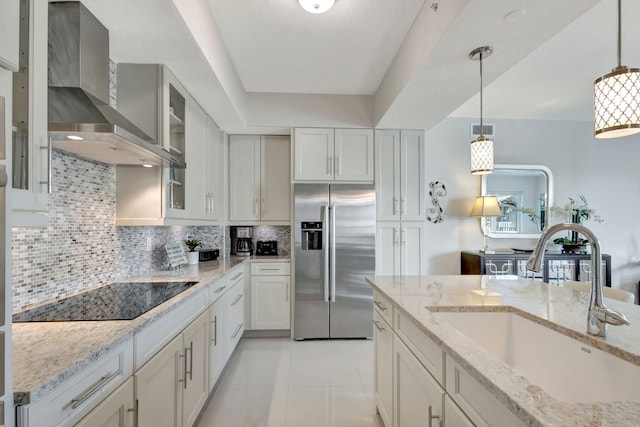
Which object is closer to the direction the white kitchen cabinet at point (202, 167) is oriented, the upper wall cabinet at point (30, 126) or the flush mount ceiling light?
the flush mount ceiling light

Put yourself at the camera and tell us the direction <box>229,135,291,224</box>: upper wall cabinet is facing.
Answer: facing the viewer

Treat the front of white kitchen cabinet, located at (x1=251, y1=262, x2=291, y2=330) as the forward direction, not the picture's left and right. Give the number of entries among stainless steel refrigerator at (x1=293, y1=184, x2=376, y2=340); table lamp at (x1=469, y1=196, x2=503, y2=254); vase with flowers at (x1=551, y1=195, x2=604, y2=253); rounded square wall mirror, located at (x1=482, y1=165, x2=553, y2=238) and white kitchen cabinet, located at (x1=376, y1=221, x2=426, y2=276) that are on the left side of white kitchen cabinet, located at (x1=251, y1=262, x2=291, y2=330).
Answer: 5

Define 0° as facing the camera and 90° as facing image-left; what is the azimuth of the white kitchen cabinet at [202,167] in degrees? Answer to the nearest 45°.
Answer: approximately 270°

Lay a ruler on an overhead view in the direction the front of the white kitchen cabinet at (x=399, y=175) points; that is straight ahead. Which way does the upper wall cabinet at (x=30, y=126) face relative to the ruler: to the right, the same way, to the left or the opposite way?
to the left

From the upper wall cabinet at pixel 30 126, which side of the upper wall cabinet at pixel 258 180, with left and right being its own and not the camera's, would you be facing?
front

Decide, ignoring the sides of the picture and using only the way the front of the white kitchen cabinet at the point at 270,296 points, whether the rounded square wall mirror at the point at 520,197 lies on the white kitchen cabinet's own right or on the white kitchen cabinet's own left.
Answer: on the white kitchen cabinet's own left

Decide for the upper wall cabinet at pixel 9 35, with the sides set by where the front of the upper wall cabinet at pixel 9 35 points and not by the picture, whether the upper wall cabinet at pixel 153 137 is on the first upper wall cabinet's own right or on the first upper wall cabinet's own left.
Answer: on the first upper wall cabinet's own left

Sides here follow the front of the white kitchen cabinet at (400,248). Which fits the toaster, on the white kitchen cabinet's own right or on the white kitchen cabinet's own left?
on the white kitchen cabinet's own right

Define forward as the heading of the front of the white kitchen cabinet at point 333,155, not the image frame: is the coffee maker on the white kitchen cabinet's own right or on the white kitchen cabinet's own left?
on the white kitchen cabinet's own right

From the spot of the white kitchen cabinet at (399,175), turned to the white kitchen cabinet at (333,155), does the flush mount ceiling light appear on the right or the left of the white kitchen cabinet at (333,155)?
left

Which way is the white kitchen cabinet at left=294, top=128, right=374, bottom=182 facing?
toward the camera

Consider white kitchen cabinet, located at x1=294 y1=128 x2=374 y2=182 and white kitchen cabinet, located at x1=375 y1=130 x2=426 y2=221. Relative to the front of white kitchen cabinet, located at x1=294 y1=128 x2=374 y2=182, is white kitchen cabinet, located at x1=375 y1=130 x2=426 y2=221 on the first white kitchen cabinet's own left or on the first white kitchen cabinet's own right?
on the first white kitchen cabinet's own left

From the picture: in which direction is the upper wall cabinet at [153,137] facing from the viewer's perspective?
to the viewer's right

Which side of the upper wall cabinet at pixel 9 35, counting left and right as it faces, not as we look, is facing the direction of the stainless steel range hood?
left

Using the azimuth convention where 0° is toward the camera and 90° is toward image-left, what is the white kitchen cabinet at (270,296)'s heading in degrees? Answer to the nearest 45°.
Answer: approximately 0°
